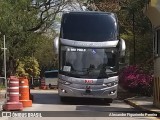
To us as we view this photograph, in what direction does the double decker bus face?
facing the viewer

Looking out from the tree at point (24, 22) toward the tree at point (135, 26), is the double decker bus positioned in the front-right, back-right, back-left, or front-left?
front-right

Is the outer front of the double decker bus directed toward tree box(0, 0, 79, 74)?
no

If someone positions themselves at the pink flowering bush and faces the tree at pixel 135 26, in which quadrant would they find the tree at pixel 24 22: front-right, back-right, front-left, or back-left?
front-left
